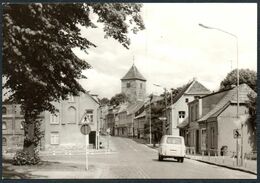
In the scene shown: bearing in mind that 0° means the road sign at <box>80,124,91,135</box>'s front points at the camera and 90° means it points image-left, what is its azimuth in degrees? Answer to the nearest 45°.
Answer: approximately 0°
